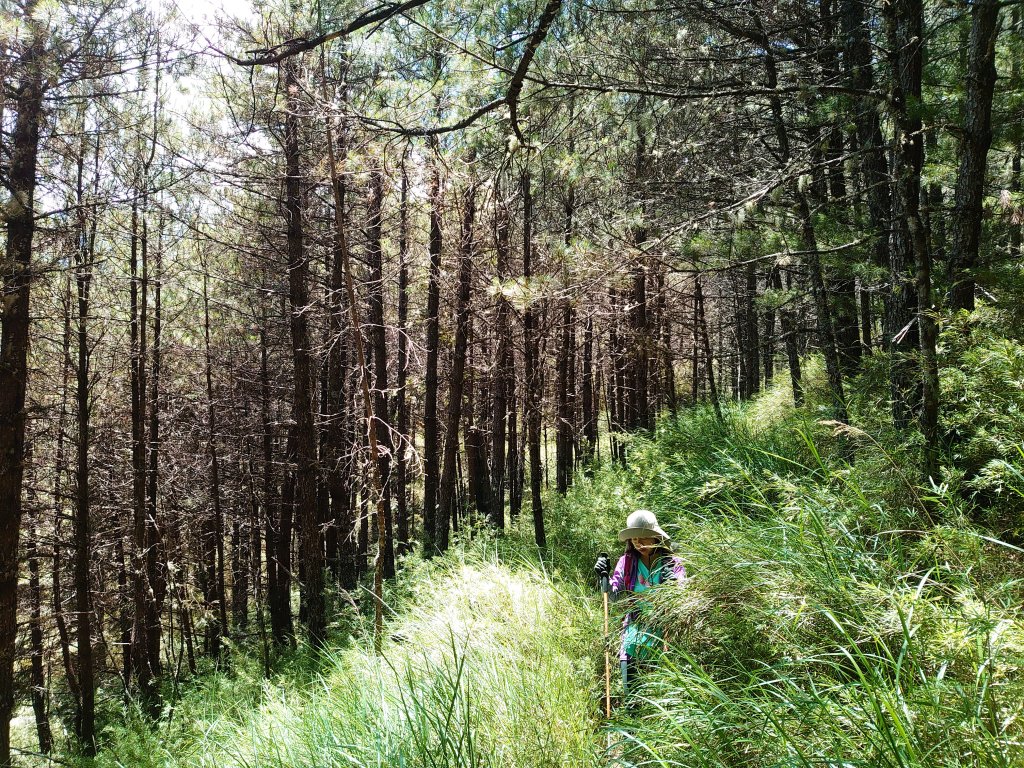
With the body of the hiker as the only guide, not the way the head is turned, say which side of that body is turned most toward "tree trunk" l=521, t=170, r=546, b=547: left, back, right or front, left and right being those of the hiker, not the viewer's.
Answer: back

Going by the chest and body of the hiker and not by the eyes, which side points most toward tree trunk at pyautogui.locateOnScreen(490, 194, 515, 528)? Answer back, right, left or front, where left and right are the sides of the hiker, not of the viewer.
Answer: back

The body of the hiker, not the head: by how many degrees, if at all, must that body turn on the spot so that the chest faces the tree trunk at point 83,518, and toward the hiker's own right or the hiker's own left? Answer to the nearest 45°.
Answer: approximately 135° to the hiker's own right

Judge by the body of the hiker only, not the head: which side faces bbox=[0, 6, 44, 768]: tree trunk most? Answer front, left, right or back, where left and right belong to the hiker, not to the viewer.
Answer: right

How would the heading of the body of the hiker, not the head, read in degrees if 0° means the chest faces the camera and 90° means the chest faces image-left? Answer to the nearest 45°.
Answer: approximately 0°

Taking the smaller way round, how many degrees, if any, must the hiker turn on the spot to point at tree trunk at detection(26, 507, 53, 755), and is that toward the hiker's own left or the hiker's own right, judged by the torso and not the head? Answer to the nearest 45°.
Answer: approximately 135° to the hiker's own right

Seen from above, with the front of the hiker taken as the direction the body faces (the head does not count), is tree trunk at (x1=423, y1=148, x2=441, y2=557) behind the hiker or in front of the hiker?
behind

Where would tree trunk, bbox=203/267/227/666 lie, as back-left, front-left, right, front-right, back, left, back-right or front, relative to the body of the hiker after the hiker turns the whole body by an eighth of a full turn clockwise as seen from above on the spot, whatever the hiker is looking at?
right

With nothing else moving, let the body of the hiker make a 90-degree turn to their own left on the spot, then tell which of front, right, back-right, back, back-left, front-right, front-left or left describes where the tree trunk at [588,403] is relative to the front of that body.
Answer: left
